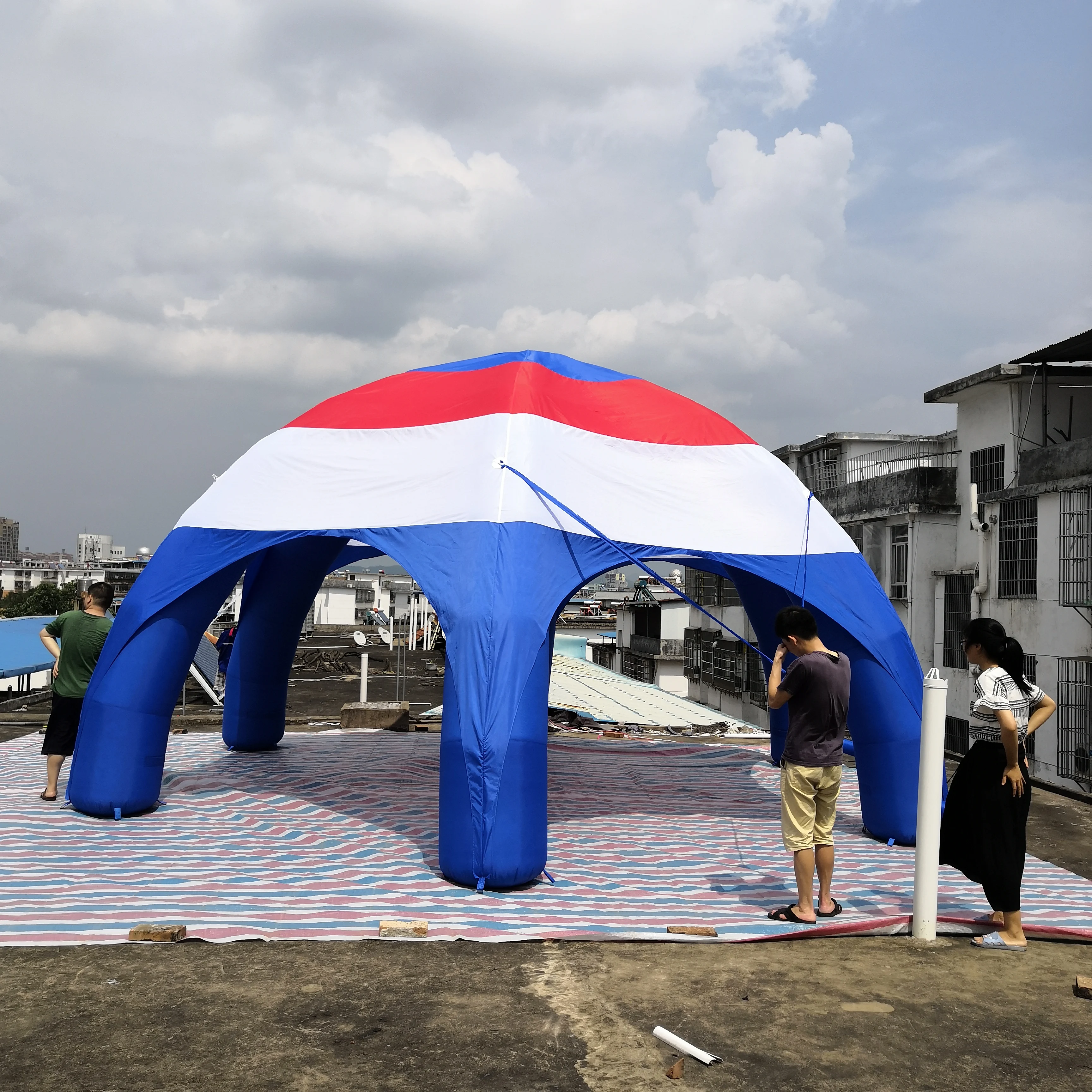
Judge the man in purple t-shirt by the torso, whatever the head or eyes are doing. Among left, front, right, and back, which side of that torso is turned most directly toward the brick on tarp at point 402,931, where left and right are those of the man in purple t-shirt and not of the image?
left

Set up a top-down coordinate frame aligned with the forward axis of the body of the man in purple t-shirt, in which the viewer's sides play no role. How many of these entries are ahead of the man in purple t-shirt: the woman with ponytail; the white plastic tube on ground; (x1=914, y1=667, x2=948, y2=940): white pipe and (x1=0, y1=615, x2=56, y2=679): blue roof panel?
1

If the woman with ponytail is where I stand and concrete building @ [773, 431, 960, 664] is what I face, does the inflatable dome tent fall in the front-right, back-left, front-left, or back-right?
front-left

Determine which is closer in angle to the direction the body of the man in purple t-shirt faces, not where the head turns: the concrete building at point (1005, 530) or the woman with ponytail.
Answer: the concrete building

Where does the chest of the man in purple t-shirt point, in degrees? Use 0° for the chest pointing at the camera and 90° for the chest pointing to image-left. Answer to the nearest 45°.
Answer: approximately 135°

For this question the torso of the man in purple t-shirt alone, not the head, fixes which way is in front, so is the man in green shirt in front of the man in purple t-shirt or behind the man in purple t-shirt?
in front

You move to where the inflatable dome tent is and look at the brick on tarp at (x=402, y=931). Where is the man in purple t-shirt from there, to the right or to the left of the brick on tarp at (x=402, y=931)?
left

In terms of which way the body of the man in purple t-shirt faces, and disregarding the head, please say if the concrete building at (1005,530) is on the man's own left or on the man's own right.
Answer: on the man's own right

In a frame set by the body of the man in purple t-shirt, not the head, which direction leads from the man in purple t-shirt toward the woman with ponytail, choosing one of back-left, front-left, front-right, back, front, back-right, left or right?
back-right

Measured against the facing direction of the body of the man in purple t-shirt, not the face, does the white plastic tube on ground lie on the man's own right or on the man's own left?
on the man's own left

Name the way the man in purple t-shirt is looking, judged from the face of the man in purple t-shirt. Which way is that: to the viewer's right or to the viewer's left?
to the viewer's left

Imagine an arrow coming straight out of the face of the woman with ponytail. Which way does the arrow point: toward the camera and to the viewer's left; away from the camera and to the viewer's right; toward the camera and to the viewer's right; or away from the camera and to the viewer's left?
away from the camera and to the viewer's left
